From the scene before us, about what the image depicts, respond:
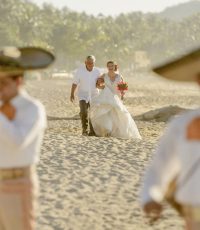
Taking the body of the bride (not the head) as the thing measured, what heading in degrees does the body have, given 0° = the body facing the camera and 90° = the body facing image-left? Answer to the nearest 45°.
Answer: approximately 0°

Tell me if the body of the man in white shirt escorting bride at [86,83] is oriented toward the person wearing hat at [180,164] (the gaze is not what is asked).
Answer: yes

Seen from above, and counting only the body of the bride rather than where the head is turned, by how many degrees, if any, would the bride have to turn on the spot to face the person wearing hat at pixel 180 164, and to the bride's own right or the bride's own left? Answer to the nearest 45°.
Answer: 0° — they already face them

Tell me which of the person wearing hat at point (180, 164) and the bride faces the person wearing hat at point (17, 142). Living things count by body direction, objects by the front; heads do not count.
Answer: the bride
